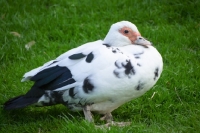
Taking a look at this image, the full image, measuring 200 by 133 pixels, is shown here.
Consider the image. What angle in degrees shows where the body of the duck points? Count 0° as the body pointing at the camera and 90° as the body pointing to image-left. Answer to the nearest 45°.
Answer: approximately 270°
